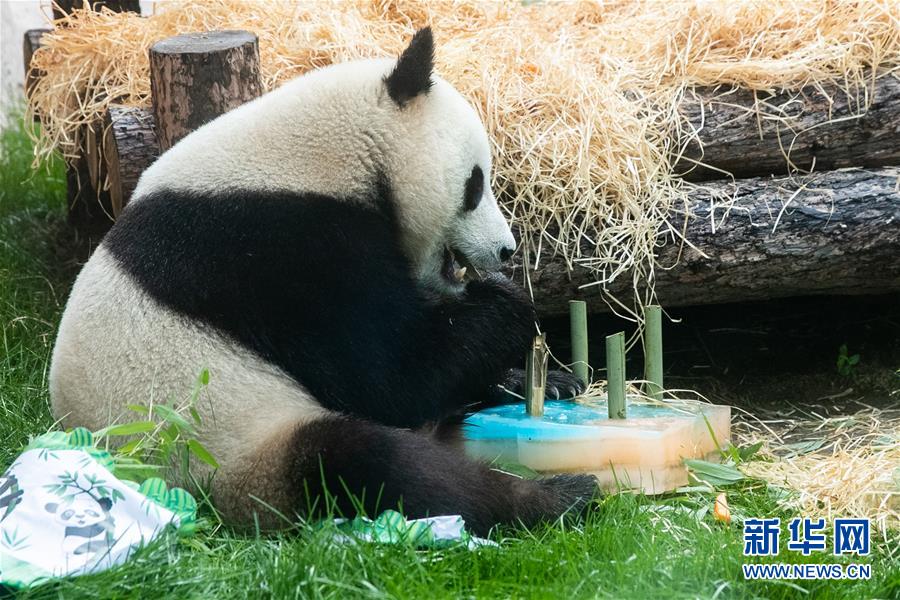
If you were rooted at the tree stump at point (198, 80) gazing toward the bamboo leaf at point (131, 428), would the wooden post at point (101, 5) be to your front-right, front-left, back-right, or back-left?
back-right

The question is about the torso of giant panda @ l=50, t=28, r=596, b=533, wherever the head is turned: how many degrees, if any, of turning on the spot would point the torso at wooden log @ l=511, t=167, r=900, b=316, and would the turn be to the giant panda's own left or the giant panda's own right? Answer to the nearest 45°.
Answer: approximately 45° to the giant panda's own left

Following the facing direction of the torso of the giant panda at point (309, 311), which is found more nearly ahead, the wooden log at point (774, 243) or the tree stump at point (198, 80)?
the wooden log

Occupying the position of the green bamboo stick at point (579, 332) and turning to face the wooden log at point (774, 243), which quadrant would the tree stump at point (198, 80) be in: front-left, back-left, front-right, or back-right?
back-left

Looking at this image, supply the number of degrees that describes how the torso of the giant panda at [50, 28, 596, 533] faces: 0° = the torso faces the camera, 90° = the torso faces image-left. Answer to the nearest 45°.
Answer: approximately 270°
